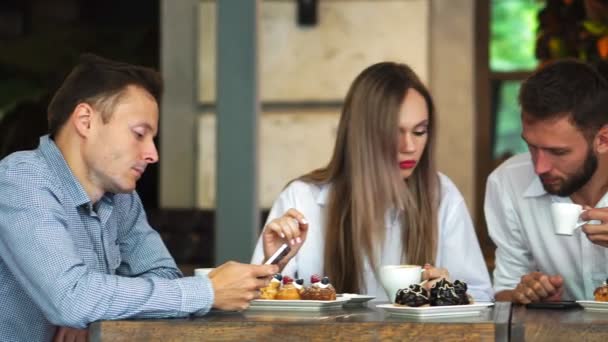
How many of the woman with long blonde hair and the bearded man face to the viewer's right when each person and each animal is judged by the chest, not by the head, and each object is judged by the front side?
0

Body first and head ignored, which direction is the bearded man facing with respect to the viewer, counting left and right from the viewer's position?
facing the viewer and to the left of the viewer

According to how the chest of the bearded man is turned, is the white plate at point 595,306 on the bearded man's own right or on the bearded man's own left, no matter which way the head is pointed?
on the bearded man's own left

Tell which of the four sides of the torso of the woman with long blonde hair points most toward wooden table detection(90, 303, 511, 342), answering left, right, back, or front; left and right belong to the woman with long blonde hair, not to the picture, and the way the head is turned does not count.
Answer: front

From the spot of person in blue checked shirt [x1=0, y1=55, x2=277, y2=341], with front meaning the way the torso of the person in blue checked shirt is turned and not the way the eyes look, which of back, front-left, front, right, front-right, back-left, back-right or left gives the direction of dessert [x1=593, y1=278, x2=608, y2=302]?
front-left

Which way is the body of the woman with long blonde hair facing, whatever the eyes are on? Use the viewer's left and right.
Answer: facing the viewer

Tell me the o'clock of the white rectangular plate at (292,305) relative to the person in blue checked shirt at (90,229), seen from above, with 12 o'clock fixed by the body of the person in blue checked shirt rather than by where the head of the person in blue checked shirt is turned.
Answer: The white rectangular plate is roughly at 11 o'clock from the person in blue checked shirt.

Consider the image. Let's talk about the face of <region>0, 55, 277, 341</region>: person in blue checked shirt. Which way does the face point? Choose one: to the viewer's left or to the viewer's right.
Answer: to the viewer's right

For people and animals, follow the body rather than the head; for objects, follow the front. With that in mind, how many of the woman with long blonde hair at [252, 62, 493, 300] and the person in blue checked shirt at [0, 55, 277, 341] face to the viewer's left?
0

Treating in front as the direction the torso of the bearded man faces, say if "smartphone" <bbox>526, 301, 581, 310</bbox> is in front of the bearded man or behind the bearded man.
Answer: in front

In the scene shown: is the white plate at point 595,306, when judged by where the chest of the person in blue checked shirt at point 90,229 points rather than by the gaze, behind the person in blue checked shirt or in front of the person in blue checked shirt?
in front

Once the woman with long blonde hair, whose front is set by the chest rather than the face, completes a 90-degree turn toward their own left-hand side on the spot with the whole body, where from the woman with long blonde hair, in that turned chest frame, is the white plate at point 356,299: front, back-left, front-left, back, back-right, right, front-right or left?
right

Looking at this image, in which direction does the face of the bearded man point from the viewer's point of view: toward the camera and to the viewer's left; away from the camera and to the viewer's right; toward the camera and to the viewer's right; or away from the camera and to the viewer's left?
toward the camera and to the viewer's left
